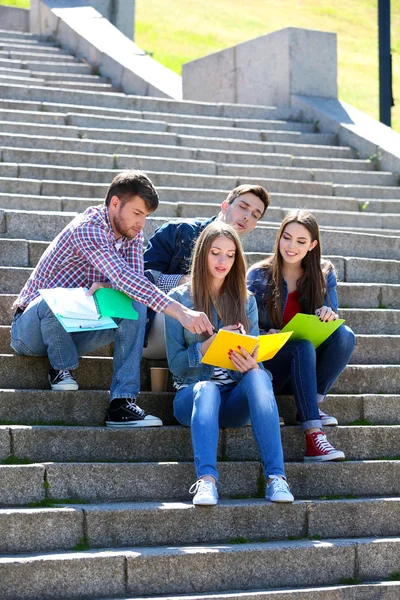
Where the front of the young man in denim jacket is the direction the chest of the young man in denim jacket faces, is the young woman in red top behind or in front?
in front

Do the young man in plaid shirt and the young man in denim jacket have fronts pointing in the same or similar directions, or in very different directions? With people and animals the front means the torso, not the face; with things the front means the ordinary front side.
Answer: same or similar directions

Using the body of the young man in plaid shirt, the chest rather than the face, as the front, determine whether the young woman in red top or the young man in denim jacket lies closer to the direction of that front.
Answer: the young woman in red top

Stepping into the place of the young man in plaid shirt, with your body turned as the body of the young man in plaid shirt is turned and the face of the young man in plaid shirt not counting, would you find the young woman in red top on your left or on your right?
on your left

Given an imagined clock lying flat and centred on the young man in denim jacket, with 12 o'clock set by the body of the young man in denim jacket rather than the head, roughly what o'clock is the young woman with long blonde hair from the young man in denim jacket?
The young woman with long blonde hair is roughly at 1 o'clock from the young man in denim jacket.

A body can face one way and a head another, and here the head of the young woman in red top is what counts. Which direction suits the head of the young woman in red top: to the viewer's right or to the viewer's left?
to the viewer's left

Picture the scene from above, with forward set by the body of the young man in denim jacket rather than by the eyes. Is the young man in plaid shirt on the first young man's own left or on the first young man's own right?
on the first young man's own right

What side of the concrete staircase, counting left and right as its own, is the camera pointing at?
front

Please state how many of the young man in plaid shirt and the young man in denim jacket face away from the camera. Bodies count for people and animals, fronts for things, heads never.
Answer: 0

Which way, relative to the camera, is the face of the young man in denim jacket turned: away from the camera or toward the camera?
toward the camera

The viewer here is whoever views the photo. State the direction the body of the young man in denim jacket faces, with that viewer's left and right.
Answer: facing the viewer and to the right of the viewer

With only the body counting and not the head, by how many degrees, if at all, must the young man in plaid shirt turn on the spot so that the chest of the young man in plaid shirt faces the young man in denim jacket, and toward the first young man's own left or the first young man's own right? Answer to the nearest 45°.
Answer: approximately 90° to the first young man's own left
